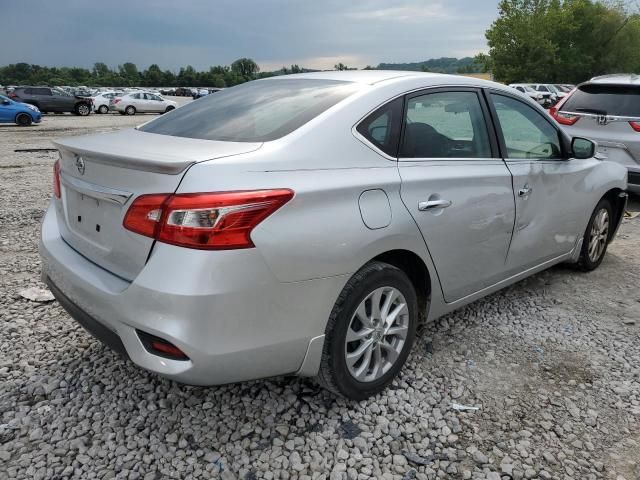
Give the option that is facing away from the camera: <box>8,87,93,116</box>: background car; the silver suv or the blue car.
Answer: the silver suv

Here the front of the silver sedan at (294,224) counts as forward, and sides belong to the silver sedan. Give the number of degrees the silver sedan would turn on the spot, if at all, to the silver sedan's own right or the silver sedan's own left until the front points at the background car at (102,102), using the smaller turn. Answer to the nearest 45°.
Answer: approximately 90° to the silver sedan's own left

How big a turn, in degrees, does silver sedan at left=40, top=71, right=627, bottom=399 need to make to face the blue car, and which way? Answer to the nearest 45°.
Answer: approximately 90° to its left

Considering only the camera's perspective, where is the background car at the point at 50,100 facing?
facing to the right of the viewer

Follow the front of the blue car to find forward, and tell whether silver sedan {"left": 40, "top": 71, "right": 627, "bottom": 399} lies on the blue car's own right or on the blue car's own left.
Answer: on the blue car's own right

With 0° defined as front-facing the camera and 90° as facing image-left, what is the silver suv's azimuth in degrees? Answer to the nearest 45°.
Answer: approximately 180°

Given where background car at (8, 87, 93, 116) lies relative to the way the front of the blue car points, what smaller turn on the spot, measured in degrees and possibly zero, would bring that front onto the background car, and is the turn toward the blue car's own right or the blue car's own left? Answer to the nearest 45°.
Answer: approximately 90° to the blue car's own left

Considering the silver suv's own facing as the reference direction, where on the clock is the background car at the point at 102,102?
The background car is roughly at 10 o'clock from the silver suv.

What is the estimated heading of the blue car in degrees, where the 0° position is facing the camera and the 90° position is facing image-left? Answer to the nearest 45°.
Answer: approximately 270°

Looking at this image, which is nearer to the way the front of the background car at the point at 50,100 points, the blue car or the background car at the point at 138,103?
the background car

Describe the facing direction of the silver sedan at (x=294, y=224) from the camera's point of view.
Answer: facing away from the viewer and to the right of the viewer
